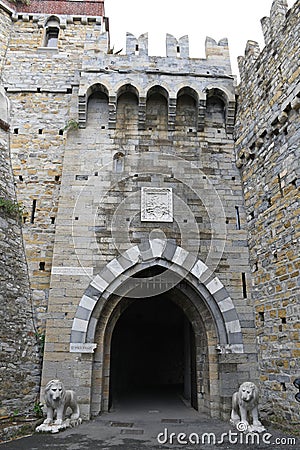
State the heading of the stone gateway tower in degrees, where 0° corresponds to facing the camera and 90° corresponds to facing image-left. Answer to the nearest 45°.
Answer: approximately 0°

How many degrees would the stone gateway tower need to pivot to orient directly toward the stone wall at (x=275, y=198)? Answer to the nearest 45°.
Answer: approximately 45° to its left

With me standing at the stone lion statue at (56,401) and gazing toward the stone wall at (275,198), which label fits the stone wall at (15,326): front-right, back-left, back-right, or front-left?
back-left

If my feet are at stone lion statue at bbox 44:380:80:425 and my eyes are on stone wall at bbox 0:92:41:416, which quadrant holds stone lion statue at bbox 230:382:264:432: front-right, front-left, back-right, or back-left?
back-right

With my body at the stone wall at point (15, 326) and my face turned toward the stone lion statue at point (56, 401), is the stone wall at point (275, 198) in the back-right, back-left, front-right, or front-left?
front-left
